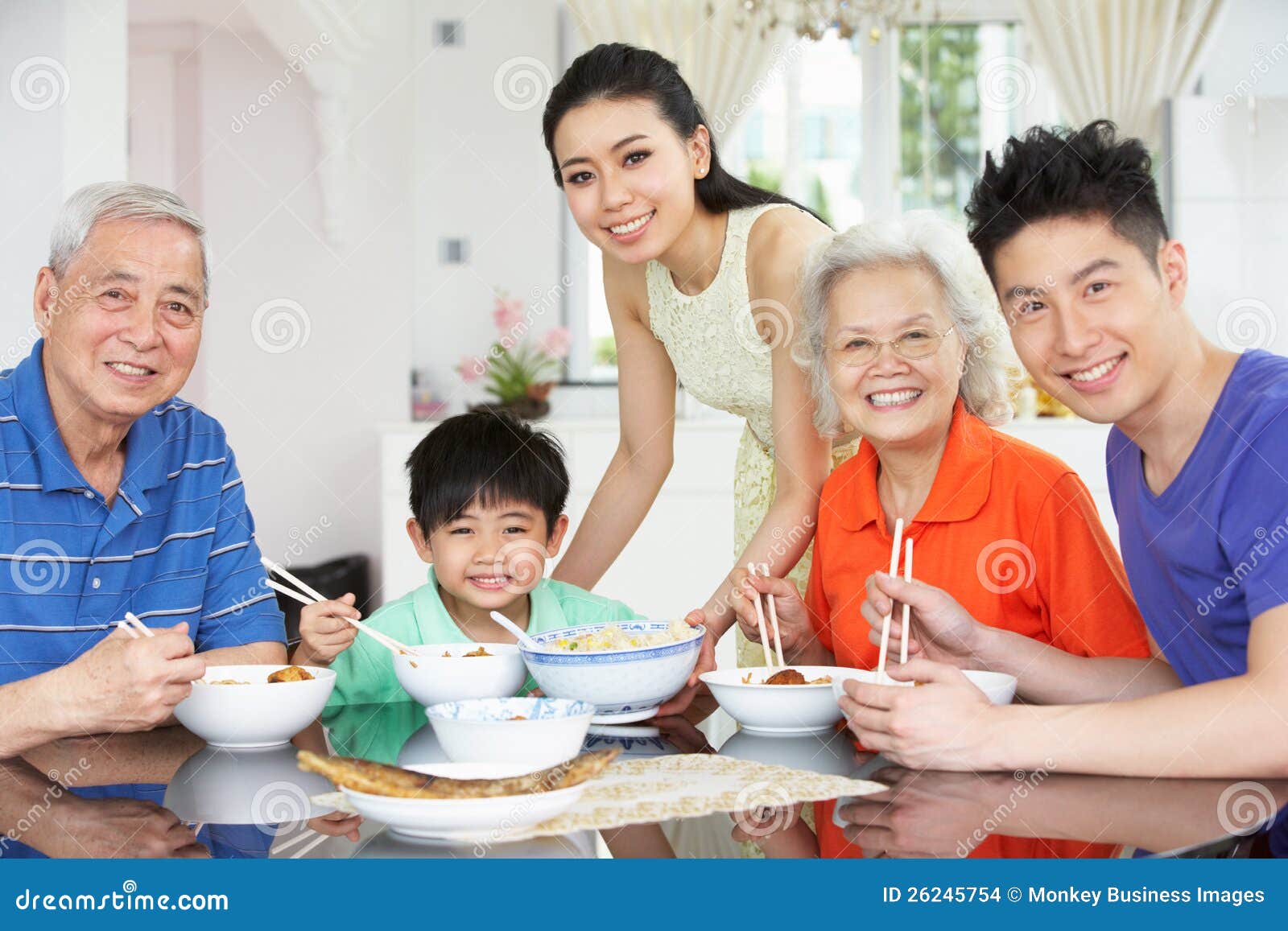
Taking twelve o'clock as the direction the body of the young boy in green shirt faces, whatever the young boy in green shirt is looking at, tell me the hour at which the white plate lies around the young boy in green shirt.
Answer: The white plate is roughly at 12 o'clock from the young boy in green shirt.

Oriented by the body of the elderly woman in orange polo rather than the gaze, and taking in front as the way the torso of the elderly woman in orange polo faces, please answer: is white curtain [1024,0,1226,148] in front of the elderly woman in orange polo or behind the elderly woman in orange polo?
behind

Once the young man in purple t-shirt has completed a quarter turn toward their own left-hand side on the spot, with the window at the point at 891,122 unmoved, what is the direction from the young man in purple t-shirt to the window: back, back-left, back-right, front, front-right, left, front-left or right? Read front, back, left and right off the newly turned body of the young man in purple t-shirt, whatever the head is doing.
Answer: back-left

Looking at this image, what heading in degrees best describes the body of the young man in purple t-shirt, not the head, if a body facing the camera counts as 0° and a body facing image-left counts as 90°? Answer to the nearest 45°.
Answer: approximately 45°

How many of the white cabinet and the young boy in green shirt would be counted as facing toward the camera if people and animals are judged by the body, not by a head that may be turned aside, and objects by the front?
2
